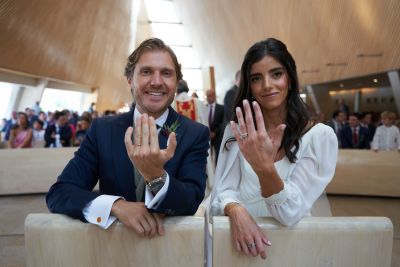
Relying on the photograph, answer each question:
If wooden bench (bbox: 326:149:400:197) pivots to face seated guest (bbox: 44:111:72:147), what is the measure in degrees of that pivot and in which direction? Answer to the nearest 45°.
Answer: approximately 90° to its right

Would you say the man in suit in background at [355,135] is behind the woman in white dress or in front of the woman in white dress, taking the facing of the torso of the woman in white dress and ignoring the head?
behind
